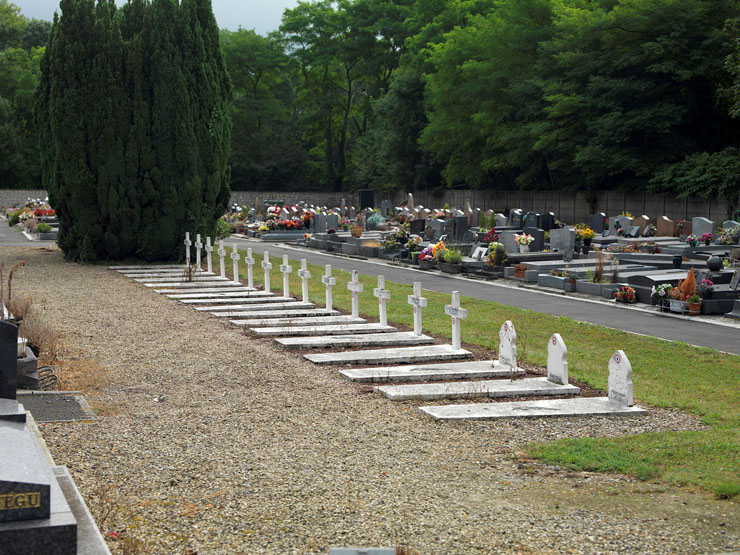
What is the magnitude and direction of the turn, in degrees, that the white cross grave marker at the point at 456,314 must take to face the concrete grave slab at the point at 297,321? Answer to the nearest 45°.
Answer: approximately 90° to its right

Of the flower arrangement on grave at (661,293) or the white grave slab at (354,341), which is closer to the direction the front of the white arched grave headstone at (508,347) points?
the white grave slab

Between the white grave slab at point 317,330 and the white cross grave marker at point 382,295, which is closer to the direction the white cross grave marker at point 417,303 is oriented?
the white grave slab

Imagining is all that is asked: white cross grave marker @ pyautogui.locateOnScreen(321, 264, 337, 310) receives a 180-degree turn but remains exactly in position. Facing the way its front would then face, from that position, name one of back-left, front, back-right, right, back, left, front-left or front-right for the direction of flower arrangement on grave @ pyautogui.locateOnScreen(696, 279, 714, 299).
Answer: front-right

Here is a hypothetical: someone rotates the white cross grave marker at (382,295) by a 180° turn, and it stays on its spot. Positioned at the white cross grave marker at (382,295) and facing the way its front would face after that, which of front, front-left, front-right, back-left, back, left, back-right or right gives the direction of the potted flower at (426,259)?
front-left

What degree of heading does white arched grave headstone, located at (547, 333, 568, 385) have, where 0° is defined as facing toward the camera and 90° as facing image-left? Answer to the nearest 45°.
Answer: approximately 45°

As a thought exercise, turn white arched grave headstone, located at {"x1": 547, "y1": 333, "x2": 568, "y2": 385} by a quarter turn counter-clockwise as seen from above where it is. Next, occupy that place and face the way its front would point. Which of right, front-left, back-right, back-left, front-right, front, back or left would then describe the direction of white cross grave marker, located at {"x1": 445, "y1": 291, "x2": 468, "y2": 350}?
back

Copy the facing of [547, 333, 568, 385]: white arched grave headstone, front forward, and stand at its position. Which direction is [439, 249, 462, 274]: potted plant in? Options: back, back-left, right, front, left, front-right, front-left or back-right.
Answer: back-right

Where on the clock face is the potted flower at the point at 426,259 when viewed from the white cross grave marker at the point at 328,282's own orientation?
The potted flower is roughly at 5 o'clock from the white cross grave marker.

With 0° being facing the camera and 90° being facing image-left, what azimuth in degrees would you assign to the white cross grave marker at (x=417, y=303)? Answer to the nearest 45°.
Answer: approximately 45°

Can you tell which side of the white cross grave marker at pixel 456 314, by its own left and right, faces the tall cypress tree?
right

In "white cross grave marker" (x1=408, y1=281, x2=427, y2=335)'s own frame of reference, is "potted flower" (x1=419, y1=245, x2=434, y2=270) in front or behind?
behind

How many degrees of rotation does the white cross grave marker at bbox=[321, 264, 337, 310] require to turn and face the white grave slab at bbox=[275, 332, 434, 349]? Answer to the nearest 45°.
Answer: approximately 45° to its left

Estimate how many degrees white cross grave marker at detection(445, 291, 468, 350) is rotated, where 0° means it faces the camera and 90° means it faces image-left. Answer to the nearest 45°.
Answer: approximately 45°
